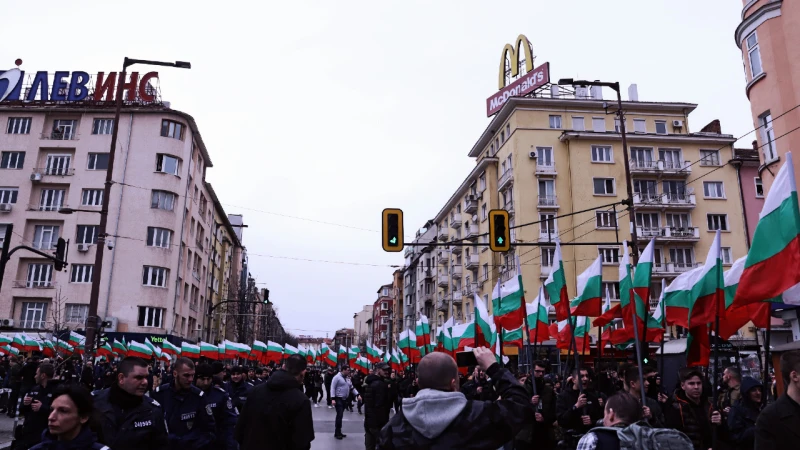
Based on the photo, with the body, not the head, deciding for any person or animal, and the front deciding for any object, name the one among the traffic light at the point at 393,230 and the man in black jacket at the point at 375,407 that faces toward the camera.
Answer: the traffic light

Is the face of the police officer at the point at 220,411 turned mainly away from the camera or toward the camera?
toward the camera

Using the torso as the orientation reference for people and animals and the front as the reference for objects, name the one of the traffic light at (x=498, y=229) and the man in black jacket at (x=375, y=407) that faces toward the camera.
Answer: the traffic light

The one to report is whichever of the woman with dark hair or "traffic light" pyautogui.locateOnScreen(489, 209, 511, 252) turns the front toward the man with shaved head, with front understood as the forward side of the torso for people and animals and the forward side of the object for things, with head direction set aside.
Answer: the traffic light

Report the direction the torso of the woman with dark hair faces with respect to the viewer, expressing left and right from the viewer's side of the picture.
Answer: facing the viewer and to the left of the viewer

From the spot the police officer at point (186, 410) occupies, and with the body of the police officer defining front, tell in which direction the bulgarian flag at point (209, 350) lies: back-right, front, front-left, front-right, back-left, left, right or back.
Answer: back

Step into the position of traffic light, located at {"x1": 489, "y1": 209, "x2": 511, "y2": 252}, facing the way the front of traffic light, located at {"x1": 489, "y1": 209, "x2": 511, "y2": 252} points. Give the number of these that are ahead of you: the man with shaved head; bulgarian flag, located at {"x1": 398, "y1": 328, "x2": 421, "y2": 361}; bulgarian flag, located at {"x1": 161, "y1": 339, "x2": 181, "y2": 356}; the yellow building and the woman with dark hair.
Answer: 2

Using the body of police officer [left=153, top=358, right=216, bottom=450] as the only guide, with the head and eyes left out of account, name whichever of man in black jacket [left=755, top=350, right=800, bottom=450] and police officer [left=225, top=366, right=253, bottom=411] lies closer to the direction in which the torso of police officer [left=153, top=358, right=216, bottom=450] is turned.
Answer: the man in black jacket

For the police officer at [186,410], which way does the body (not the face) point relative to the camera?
toward the camera

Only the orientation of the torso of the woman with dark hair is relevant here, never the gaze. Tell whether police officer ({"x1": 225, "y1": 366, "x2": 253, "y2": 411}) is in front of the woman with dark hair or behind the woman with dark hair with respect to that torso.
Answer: behind

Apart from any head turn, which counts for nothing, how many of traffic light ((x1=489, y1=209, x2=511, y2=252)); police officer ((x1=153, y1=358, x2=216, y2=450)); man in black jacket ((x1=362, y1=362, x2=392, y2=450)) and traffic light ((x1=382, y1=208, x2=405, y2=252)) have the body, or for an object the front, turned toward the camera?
3

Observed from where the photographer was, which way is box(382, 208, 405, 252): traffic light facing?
facing the viewer
